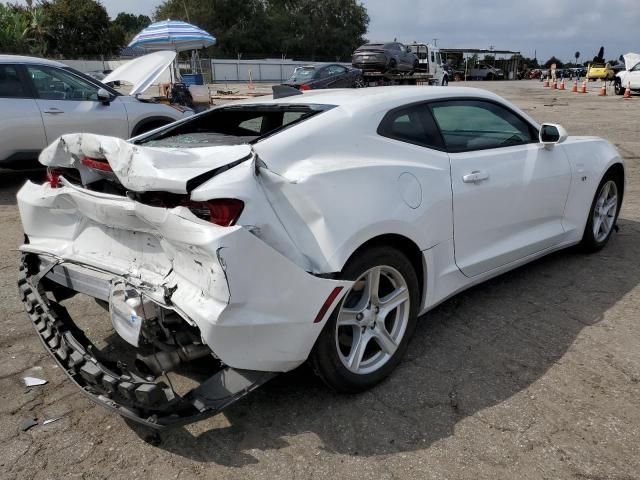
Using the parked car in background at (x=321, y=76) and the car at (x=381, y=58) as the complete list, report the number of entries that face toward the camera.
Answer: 0

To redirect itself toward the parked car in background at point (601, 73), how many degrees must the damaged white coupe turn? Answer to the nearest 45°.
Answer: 0° — it already faces it

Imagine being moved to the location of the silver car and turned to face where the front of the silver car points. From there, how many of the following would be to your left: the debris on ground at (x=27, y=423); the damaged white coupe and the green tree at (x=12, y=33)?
1

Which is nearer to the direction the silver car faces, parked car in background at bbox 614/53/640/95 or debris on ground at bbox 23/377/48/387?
the parked car in background

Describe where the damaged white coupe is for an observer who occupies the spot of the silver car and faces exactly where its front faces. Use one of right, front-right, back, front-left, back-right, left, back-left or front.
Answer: right

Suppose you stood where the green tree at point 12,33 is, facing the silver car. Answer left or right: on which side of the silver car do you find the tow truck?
left

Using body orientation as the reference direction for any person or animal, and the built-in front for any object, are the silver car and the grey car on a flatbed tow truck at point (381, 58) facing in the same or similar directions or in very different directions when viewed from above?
same or similar directions

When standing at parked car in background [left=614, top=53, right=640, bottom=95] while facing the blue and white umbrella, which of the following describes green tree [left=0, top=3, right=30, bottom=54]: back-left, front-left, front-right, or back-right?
front-right

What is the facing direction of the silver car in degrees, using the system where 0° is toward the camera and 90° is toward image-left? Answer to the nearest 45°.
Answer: approximately 270°

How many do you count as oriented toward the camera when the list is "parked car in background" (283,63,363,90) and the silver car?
0

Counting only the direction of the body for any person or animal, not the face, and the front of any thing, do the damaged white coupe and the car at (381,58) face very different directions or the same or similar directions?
same or similar directions

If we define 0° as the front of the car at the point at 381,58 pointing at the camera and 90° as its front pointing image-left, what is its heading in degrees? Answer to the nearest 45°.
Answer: approximately 225°

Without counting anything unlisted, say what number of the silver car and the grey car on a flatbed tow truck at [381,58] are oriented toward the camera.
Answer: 0

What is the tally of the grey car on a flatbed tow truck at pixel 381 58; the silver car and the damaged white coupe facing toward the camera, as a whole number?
0
